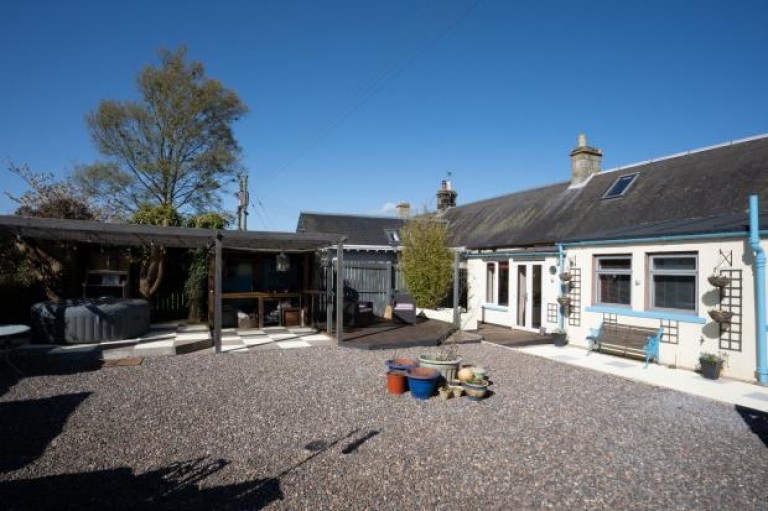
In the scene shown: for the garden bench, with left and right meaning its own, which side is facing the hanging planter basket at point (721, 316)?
left

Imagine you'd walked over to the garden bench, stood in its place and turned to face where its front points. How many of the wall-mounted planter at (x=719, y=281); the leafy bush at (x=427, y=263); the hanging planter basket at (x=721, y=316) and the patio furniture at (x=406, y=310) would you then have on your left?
2

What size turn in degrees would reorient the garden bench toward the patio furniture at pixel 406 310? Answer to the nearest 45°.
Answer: approximately 45° to its right

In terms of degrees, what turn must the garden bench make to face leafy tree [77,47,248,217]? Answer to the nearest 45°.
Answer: approximately 45° to its right

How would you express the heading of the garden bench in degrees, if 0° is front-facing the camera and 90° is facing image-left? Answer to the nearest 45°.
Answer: approximately 45°

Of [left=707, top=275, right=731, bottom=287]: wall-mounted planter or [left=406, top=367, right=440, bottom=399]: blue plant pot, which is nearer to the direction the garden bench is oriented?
the blue plant pot

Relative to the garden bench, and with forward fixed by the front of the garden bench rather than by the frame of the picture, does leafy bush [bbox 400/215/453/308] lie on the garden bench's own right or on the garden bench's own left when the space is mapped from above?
on the garden bench's own right
